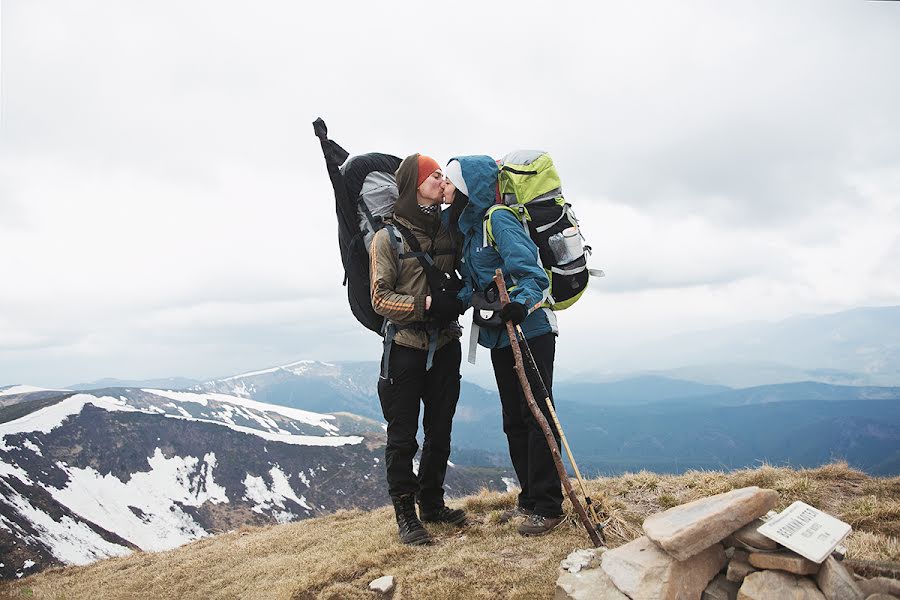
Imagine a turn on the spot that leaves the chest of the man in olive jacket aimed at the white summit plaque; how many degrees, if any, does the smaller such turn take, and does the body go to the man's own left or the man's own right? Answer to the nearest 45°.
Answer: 0° — they already face it

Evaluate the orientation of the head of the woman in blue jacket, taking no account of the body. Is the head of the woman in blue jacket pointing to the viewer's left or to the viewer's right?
to the viewer's left

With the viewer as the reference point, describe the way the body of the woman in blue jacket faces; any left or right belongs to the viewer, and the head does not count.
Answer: facing to the left of the viewer

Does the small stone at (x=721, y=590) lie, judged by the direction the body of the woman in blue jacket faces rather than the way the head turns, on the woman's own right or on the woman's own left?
on the woman's own left

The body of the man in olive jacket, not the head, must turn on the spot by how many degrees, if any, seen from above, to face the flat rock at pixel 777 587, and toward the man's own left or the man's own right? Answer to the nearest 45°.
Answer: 0° — they already face it

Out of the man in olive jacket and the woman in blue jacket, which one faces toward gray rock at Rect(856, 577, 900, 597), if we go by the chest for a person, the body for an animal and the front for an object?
the man in olive jacket

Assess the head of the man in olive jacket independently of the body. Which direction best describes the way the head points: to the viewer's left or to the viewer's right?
to the viewer's right

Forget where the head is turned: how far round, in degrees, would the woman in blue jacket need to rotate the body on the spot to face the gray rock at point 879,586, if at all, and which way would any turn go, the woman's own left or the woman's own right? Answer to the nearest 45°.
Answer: approximately 135° to the woman's own left

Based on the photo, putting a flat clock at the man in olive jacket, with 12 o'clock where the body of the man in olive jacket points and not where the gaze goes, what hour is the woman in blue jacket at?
The woman in blue jacket is roughly at 11 o'clock from the man in olive jacket.

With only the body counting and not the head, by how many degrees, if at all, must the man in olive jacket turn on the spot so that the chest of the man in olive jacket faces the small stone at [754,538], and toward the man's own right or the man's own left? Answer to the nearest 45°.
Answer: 0° — they already face it

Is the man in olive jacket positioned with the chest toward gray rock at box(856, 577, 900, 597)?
yes

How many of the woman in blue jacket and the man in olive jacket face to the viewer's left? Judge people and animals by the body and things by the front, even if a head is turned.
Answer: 1

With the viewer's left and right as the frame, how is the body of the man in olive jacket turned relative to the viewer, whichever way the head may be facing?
facing the viewer and to the right of the viewer
